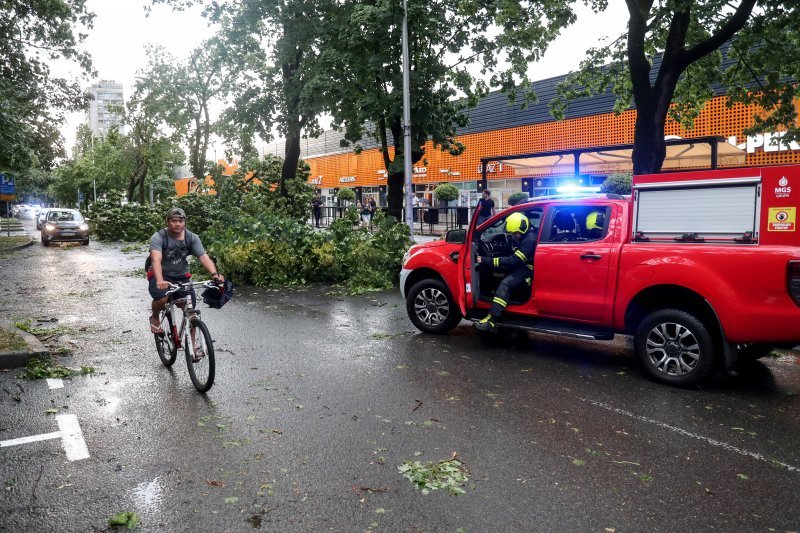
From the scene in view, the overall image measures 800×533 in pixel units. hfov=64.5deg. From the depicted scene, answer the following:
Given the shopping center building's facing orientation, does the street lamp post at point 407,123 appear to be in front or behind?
in front

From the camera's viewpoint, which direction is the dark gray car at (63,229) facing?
toward the camera

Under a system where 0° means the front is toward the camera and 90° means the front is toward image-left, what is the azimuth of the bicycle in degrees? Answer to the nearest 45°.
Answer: approximately 315°

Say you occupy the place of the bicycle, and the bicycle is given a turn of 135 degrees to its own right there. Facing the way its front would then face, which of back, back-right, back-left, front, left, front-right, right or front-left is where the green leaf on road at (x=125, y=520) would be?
left

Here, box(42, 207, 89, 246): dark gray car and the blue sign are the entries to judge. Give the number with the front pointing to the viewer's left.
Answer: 0

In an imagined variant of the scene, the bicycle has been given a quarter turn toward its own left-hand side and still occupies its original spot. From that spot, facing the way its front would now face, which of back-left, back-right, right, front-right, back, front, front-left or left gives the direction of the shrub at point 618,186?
front

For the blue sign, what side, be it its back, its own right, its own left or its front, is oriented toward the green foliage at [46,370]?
front

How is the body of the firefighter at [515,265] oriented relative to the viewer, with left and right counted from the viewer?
facing to the left of the viewer

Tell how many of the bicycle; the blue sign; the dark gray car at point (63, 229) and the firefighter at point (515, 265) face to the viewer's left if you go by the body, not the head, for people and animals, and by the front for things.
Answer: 1

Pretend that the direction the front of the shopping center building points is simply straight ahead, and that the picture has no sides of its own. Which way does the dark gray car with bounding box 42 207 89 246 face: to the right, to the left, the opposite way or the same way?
to the left

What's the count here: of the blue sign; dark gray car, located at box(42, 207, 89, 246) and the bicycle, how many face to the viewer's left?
0

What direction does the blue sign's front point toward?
toward the camera

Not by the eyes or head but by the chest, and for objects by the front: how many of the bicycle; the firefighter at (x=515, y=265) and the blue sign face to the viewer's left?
1

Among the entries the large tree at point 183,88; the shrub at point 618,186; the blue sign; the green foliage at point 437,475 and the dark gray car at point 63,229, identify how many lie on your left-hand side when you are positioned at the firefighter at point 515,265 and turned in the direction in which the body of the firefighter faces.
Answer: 1
